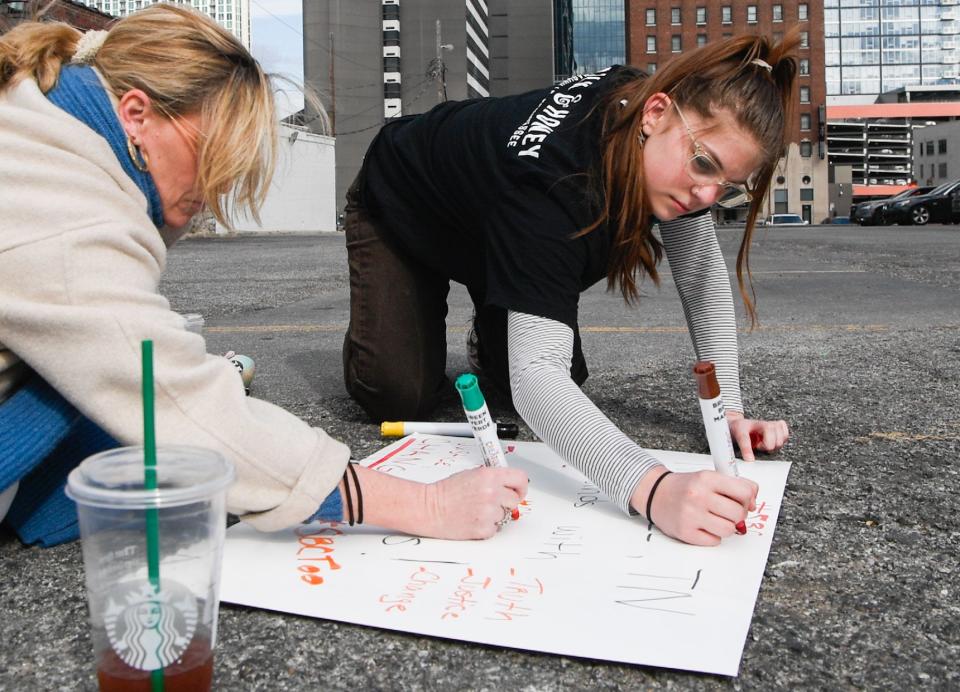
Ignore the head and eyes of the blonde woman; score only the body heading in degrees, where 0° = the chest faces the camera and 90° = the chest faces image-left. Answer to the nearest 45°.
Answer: approximately 270°

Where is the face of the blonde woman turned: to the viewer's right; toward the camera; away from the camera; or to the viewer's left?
to the viewer's right

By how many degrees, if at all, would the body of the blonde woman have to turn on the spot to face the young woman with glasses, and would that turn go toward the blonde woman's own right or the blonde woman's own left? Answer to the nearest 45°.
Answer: approximately 45° to the blonde woman's own left

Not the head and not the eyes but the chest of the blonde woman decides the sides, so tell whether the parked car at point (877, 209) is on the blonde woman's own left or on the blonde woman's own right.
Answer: on the blonde woman's own left

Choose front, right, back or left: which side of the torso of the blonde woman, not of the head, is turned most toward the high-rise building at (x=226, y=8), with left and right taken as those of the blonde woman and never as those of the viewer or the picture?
left

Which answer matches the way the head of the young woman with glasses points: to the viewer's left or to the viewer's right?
to the viewer's right
